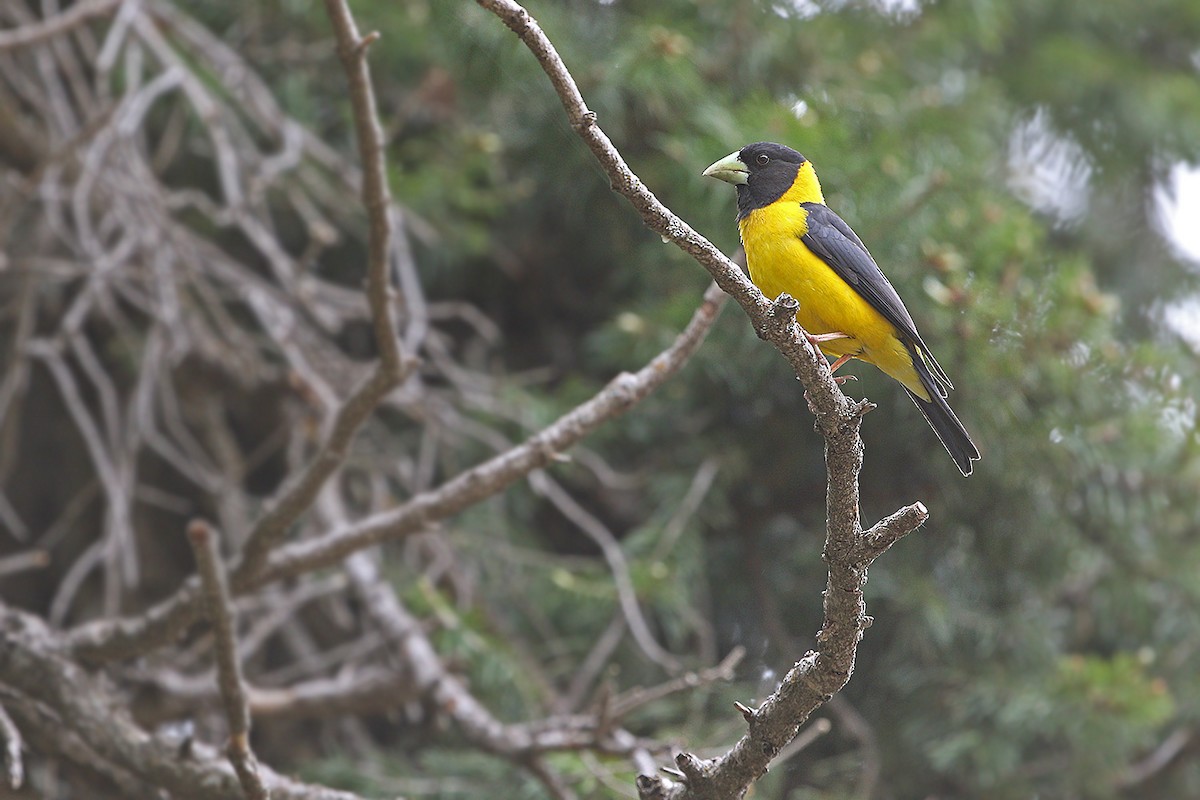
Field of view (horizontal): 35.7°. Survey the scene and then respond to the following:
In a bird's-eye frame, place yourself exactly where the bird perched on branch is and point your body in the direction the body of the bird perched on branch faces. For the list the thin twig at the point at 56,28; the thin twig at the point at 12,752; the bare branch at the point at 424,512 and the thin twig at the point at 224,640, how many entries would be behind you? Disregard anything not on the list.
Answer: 0

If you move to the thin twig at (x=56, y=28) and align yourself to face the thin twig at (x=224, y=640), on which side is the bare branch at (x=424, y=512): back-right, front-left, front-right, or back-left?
front-left

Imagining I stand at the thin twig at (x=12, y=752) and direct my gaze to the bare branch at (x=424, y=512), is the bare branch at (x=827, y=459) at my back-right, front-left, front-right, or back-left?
front-right

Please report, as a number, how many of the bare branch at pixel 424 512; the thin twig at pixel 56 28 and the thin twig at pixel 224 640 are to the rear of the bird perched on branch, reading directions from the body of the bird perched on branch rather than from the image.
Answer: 0

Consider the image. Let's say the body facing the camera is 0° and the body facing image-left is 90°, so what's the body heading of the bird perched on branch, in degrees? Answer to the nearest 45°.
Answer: approximately 90°

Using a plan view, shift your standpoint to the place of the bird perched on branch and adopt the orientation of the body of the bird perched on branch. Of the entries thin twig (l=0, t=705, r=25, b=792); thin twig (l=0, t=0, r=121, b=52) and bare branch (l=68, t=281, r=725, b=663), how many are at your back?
0
